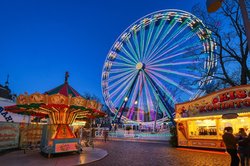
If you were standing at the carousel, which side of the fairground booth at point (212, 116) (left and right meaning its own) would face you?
front

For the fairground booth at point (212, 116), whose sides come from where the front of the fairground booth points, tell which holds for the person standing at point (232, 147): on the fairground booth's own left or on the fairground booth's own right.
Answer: on the fairground booth's own left

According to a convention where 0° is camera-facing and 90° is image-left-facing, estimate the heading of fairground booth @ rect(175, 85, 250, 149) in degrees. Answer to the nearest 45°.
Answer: approximately 45°
